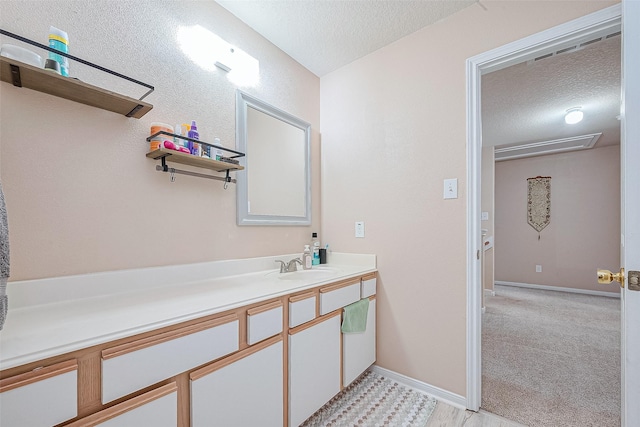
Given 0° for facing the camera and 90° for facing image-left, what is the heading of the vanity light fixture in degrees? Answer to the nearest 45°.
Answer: approximately 315°

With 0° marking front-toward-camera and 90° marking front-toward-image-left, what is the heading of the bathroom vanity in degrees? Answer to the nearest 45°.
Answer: approximately 315°

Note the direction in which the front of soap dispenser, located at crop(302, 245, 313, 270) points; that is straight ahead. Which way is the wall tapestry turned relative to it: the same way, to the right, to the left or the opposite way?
to the right

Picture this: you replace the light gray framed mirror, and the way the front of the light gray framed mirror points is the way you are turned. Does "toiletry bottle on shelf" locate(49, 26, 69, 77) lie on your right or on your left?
on your right

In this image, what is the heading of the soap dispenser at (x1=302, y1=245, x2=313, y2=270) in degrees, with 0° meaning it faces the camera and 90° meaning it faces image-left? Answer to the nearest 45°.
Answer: approximately 315°
